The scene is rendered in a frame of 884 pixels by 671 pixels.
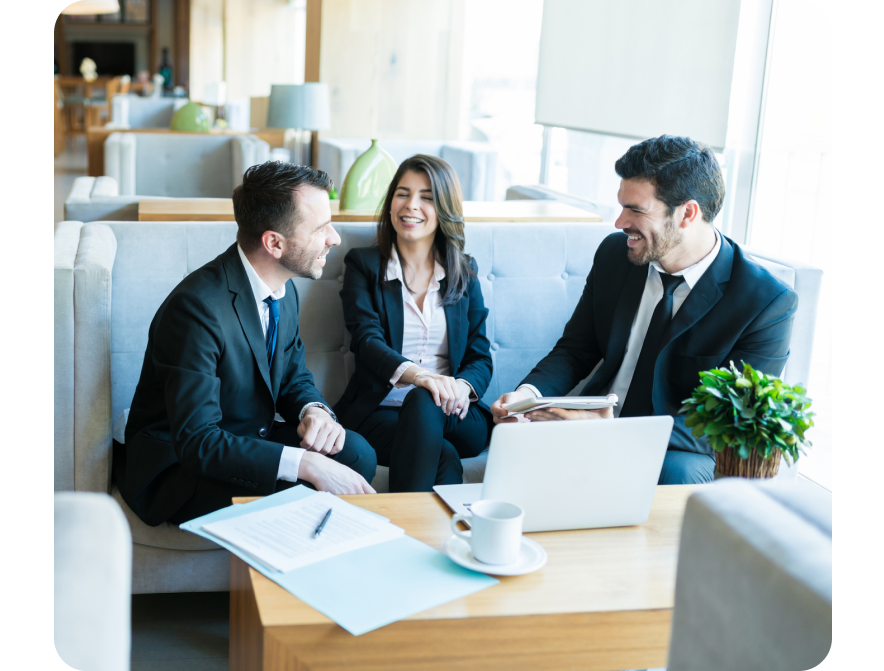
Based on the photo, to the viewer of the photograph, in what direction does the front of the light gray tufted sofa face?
facing the viewer

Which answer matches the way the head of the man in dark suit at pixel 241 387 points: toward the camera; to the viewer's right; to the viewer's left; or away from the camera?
to the viewer's right

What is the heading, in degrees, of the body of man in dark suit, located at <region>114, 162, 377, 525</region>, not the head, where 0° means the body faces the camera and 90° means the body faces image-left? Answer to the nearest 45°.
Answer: approximately 315°

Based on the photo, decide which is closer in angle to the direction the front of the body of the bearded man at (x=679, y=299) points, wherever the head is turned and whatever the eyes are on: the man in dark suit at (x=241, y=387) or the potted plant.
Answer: the man in dark suit

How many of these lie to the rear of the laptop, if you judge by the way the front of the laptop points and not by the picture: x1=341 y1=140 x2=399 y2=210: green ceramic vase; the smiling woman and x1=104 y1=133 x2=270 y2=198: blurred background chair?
0

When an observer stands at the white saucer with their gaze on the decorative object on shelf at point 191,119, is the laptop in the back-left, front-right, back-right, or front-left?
front-right

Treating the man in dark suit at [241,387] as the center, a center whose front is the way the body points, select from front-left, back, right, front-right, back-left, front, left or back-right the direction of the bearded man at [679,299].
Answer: front-left

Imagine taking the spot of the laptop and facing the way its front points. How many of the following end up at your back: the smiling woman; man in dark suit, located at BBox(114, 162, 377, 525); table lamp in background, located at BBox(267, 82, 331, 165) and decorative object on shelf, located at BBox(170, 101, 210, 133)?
0
